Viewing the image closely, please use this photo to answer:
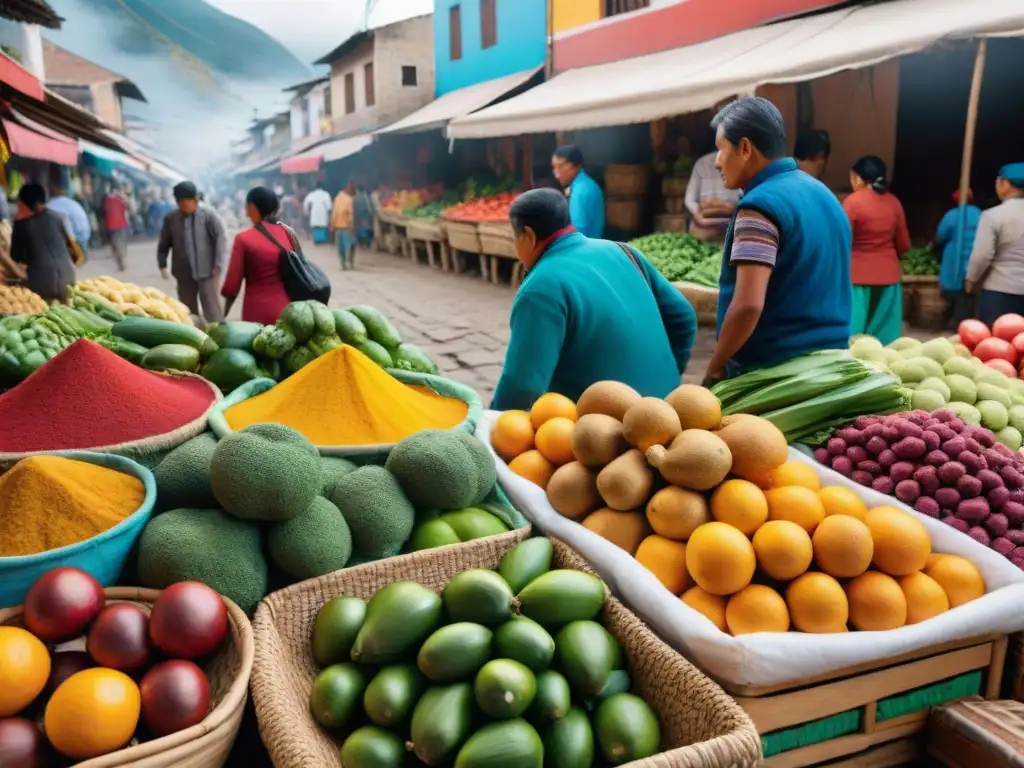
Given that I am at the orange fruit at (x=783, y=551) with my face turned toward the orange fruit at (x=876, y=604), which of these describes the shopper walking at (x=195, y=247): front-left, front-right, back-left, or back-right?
back-left

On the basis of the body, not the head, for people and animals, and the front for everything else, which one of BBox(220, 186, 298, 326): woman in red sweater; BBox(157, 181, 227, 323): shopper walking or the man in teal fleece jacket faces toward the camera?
the shopper walking

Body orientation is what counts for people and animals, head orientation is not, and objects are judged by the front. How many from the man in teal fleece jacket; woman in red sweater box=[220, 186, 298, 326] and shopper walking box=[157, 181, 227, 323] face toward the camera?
1

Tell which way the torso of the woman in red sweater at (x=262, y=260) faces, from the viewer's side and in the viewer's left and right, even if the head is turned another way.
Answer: facing away from the viewer and to the left of the viewer

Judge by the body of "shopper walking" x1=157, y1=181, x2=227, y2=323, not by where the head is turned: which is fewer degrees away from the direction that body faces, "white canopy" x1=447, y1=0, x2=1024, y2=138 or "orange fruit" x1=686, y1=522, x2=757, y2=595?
the orange fruit

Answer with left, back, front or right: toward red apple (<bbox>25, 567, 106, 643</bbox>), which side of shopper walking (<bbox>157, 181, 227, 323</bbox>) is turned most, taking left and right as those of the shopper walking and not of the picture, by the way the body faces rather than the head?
front

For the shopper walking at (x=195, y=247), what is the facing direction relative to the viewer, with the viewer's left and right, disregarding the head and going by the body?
facing the viewer

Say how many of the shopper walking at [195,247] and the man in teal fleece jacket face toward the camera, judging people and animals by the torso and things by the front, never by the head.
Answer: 1

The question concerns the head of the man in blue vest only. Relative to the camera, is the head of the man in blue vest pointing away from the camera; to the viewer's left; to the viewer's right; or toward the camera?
to the viewer's left

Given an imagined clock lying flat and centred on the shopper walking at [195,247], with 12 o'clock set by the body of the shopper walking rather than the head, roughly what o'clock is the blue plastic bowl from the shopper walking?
The blue plastic bowl is roughly at 12 o'clock from the shopper walking.

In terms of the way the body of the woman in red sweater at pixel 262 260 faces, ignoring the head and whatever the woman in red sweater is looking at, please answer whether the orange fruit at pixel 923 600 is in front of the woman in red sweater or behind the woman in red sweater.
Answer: behind

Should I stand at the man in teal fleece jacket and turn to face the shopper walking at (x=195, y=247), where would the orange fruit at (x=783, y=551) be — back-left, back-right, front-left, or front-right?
back-left

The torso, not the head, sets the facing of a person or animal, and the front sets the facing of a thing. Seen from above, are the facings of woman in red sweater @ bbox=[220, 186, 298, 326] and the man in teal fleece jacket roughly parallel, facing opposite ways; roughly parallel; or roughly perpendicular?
roughly parallel
